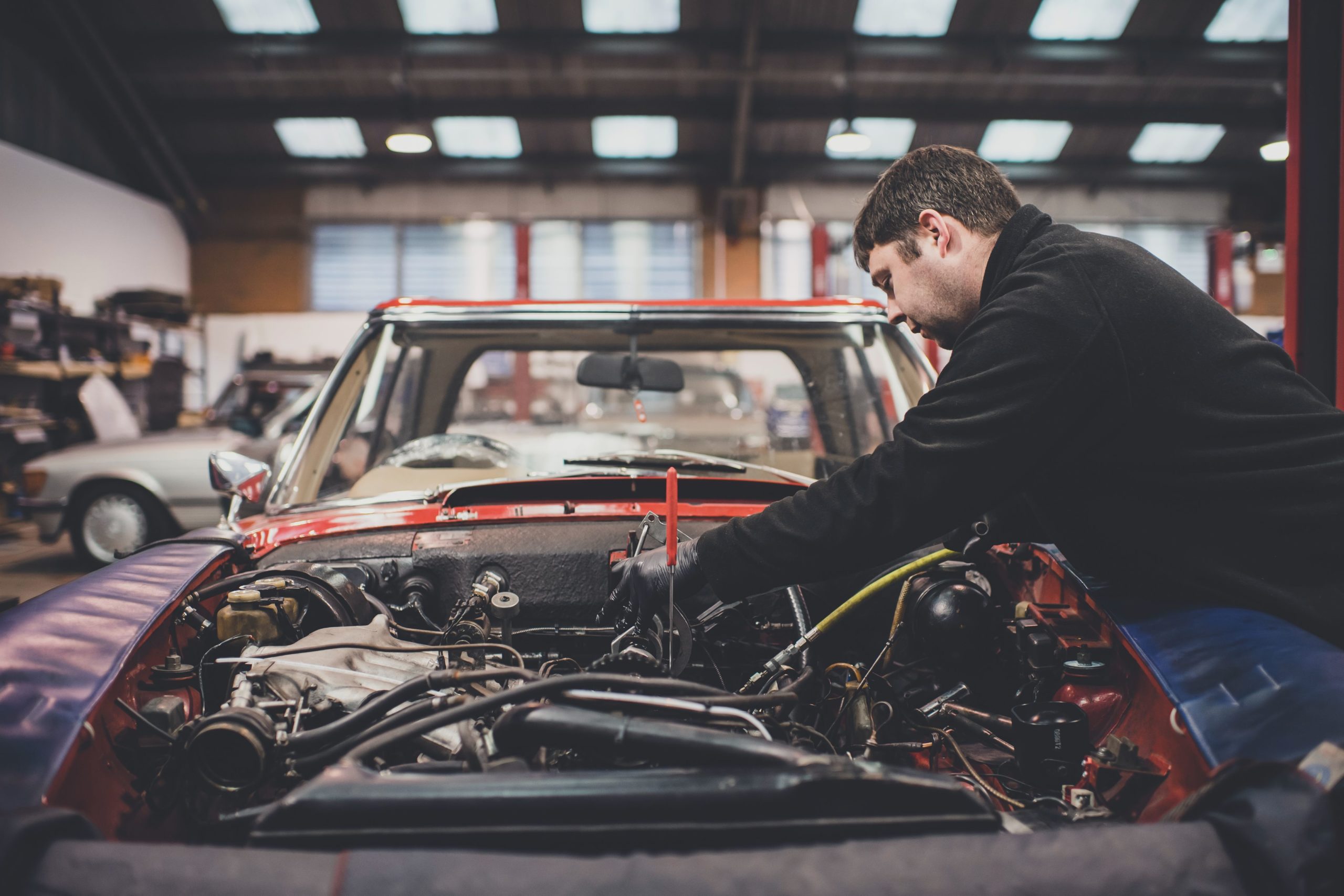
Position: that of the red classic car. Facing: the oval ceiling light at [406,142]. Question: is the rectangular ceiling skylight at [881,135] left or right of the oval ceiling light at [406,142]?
right

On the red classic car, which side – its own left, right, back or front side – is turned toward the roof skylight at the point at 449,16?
back

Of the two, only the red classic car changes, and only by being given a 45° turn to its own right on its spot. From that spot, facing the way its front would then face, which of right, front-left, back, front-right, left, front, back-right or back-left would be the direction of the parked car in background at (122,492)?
right

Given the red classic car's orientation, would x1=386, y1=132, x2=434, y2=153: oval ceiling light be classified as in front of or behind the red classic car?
behind

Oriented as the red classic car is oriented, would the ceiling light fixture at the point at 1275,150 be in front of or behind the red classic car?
behind

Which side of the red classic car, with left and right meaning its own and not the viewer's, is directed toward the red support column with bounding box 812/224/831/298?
back

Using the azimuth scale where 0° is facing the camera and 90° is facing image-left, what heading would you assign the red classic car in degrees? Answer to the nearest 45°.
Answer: approximately 0°

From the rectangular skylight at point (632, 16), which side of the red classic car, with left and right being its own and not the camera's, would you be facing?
back

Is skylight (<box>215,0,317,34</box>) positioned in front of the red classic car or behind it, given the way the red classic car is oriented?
behind

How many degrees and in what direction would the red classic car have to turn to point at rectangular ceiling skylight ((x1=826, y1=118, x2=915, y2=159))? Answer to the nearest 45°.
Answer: approximately 180°

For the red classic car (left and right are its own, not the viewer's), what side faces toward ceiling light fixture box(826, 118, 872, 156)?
back

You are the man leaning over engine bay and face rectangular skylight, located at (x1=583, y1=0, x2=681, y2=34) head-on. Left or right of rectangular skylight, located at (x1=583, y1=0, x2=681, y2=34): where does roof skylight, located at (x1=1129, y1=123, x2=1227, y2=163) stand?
right

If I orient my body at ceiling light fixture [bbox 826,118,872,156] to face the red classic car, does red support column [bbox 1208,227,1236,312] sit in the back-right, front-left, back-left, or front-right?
back-left

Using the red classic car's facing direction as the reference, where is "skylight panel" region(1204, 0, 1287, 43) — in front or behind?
behind

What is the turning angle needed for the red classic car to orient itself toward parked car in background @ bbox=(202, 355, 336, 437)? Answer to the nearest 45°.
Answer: approximately 135° to its right

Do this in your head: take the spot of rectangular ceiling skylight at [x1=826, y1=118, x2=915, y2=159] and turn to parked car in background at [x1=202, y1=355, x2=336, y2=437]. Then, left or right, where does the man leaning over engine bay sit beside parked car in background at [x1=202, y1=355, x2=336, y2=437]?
left
